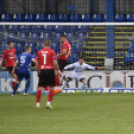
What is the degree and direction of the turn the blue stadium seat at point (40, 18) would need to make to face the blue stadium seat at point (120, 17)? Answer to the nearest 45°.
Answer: approximately 90° to its left

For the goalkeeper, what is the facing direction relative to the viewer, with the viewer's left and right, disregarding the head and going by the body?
facing the viewer

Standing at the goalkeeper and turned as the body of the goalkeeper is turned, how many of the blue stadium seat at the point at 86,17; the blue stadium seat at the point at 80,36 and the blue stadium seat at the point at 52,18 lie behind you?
3

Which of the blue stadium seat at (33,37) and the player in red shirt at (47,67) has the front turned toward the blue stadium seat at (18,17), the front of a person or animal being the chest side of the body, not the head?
the player in red shirt

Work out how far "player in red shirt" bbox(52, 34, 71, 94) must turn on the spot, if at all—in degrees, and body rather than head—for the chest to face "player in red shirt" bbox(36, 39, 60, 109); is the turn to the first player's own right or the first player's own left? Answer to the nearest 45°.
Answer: approximately 90° to the first player's own left

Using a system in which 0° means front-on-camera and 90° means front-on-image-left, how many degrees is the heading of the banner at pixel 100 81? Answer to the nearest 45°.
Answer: approximately 0°

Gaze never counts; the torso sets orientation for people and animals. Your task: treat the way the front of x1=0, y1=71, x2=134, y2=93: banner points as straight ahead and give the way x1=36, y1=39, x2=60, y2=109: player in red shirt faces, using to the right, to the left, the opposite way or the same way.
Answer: the opposite way

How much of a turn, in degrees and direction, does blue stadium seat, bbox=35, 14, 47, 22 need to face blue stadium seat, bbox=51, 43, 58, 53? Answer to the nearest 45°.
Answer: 0° — it already faces it

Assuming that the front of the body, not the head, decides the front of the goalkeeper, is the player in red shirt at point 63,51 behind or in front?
in front

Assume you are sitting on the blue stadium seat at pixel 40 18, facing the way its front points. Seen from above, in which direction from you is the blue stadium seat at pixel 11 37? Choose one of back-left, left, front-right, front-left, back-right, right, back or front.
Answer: front

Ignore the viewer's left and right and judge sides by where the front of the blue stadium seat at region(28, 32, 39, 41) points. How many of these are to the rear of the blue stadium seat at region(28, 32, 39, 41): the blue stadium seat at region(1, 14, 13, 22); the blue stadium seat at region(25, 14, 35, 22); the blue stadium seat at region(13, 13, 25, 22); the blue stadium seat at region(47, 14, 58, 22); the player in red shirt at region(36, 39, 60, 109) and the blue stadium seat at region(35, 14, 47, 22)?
5

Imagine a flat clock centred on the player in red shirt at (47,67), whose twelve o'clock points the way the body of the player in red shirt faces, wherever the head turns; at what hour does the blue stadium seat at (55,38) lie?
The blue stadium seat is roughly at 12 o'clock from the player in red shirt.

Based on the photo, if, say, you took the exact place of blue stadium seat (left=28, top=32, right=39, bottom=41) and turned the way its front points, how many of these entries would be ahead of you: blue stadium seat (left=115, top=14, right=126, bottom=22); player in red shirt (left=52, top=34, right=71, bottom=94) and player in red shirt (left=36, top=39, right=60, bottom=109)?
2
